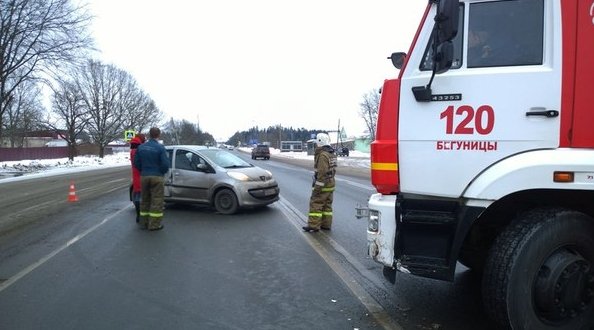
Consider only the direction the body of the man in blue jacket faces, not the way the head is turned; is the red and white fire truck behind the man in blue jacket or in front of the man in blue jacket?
behind

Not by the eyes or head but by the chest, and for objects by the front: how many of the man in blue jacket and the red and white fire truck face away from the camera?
1

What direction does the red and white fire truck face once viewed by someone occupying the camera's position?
facing to the left of the viewer

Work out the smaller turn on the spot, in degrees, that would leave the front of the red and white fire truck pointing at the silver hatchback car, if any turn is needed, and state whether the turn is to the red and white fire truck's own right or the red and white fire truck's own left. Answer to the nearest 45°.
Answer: approximately 45° to the red and white fire truck's own right

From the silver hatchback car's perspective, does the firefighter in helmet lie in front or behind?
in front

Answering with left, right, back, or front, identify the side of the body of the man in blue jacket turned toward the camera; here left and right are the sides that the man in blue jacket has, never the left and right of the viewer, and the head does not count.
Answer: back

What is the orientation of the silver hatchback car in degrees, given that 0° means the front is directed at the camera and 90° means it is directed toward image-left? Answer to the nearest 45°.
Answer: approximately 315°

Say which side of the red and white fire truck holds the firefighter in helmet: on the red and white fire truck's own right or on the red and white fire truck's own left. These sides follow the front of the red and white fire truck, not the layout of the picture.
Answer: on the red and white fire truck's own right
